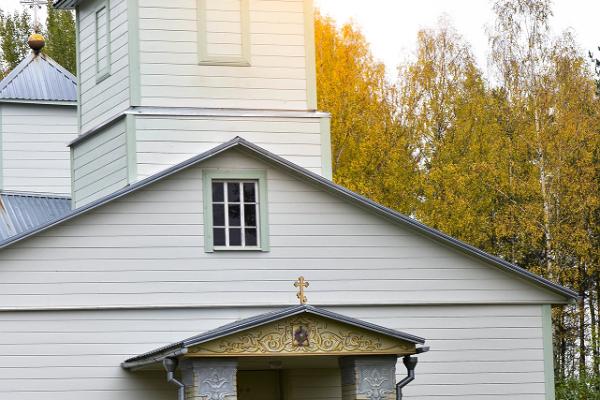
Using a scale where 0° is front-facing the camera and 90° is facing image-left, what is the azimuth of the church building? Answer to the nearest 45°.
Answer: approximately 0°
